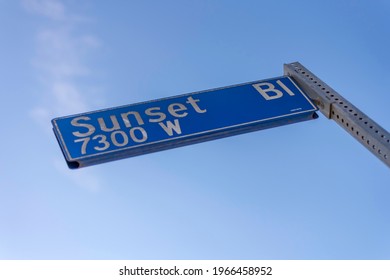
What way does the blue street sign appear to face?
toward the camera
